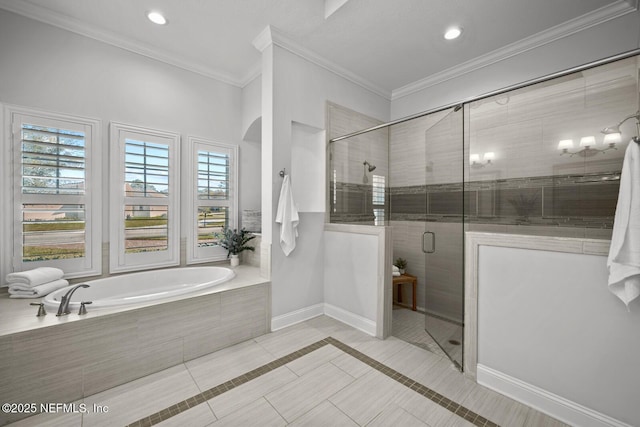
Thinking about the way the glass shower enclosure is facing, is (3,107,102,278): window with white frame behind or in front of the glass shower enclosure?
in front

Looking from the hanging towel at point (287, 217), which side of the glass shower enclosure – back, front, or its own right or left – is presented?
right

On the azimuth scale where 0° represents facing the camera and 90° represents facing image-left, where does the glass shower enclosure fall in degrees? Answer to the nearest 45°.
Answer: approximately 45°

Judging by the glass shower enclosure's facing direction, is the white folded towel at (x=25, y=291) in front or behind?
in front

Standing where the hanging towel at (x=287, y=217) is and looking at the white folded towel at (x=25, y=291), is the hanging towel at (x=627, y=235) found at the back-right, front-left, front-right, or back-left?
back-left

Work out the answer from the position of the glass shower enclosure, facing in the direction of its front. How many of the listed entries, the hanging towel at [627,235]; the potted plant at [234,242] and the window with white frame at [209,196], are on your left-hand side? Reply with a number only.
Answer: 1

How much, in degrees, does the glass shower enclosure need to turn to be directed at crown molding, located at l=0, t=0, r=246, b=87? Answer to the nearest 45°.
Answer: approximately 45° to its right

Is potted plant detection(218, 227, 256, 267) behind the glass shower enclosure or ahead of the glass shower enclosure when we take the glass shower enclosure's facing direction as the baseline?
ahead

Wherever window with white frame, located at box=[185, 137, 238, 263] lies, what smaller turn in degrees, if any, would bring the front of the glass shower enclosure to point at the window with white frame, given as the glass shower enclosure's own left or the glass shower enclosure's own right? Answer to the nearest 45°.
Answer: approximately 45° to the glass shower enclosure's own right
